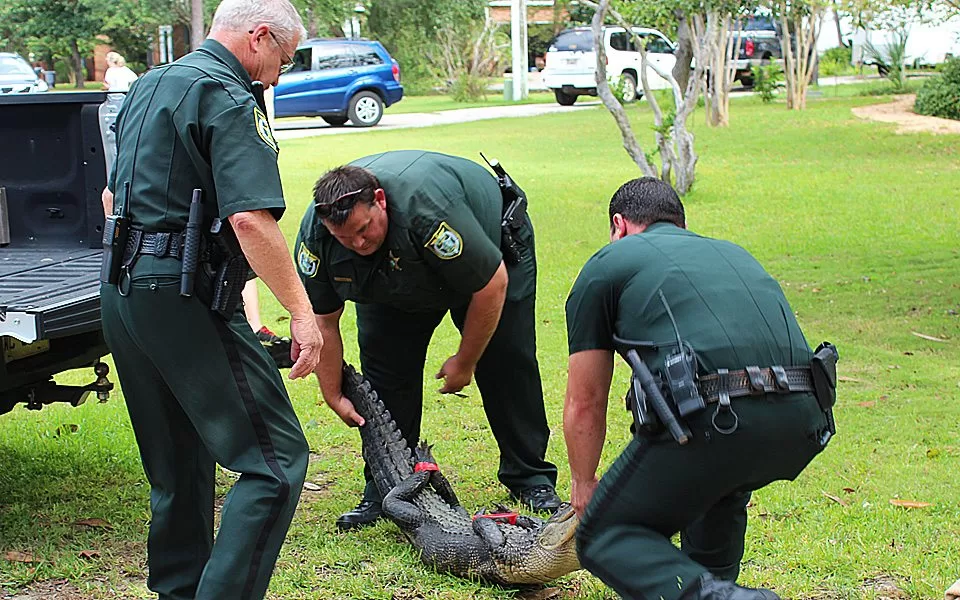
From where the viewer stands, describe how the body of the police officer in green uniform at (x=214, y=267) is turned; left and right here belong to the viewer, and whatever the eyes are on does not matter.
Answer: facing away from the viewer and to the right of the viewer

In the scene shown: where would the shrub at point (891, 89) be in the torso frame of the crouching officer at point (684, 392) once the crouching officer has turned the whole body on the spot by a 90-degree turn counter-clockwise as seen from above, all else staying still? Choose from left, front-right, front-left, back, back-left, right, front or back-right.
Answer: back-right

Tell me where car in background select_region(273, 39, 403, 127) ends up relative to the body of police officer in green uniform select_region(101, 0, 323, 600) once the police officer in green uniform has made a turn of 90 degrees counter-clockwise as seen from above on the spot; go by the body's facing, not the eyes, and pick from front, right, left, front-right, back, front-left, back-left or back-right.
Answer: front-right

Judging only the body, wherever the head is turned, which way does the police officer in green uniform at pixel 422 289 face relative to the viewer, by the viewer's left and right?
facing the viewer and to the left of the viewer

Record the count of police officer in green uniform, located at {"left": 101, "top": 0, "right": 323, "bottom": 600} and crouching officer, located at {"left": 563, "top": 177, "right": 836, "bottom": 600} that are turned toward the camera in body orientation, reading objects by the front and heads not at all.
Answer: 0

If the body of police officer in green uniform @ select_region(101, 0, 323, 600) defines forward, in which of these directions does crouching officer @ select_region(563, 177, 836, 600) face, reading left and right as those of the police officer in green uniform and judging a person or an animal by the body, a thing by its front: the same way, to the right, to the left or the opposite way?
to the left

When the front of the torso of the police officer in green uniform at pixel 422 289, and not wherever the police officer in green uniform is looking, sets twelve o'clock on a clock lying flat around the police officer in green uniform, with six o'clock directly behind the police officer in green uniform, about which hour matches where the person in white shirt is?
The person in white shirt is roughly at 4 o'clock from the police officer in green uniform.

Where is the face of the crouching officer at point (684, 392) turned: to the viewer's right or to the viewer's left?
to the viewer's left

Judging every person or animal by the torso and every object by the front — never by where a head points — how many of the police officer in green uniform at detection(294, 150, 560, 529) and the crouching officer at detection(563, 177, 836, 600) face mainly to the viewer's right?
0

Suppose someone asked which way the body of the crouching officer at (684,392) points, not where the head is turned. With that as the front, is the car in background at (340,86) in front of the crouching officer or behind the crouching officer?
in front

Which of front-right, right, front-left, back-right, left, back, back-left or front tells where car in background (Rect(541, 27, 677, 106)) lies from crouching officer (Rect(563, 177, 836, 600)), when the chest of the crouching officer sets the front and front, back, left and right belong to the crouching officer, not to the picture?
front-right

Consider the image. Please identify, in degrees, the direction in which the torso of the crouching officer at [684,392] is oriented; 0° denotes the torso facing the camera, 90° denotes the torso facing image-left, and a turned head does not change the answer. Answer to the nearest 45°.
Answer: approximately 135°

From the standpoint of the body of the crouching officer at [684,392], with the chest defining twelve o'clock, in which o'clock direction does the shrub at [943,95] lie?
The shrub is roughly at 2 o'clock from the crouching officer.

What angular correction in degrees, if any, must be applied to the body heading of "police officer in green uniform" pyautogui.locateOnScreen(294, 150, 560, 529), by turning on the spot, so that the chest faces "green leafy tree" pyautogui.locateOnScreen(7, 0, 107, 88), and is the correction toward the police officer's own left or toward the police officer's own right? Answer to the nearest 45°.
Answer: approximately 135° to the police officer's own right

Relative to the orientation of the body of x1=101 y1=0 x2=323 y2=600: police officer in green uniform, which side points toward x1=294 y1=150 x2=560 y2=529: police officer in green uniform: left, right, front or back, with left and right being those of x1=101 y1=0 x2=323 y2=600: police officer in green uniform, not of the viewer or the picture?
front

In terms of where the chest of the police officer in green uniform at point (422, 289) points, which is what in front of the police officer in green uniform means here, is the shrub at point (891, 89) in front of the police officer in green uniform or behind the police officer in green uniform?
behind

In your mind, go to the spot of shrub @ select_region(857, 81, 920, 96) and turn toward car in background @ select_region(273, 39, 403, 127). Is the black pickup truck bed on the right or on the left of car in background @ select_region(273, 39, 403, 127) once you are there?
left
